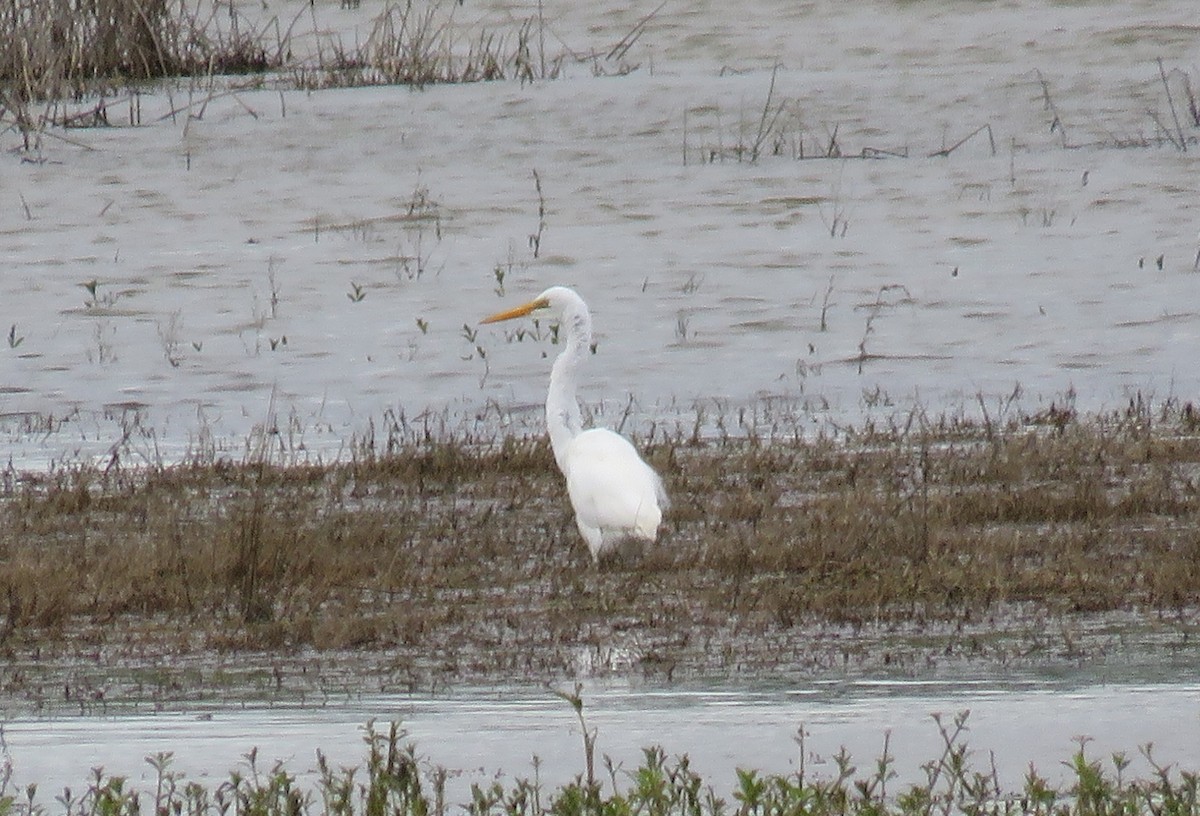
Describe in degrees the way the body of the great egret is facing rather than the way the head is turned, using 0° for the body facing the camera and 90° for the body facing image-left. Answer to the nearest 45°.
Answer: approximately 90°

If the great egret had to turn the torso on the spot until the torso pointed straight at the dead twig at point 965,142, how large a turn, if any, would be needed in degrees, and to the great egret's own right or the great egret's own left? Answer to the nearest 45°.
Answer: approximately 90° to the great egret's own right
